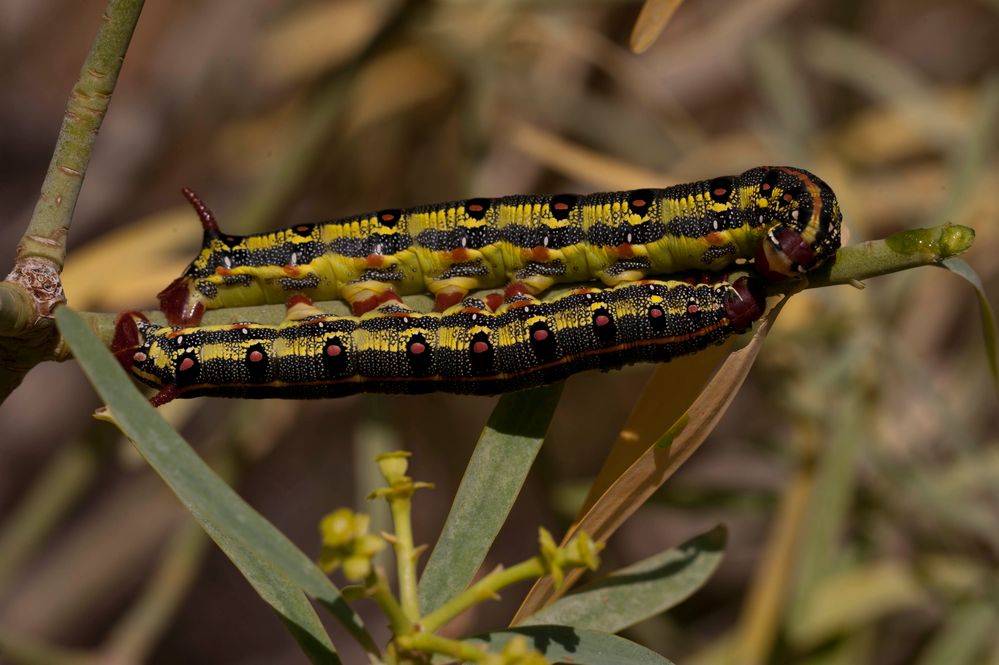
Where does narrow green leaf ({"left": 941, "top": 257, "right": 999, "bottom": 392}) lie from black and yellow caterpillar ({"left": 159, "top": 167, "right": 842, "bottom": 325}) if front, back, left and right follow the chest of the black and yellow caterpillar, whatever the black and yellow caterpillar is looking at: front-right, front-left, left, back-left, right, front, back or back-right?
front-right

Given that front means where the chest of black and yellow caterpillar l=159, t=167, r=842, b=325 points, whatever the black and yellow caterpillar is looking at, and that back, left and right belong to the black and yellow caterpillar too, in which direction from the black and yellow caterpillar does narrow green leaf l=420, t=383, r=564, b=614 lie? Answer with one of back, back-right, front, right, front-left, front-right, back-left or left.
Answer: right

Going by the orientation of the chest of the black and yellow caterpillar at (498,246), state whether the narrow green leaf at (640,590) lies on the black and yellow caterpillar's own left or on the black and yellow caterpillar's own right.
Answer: on the black and yellow caterpillar's own right

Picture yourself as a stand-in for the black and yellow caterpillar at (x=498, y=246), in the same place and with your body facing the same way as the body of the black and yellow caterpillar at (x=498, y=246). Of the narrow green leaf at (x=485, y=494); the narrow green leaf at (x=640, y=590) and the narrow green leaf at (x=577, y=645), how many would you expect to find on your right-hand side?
3

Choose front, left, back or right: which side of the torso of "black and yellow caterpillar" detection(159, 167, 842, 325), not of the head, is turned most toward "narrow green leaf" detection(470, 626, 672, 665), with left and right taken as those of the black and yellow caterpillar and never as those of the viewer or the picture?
right

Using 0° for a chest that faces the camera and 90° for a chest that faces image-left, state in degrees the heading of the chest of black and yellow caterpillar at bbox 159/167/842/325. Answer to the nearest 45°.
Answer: approximately 270°

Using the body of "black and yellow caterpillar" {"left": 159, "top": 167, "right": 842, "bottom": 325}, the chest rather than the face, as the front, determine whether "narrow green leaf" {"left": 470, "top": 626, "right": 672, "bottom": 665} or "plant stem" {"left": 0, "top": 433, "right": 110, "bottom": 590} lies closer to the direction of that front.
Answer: the narrow green leaf

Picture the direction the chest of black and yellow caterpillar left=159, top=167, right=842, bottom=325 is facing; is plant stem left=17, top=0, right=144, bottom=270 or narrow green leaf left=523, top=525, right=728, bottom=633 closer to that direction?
the narrow green leaf
